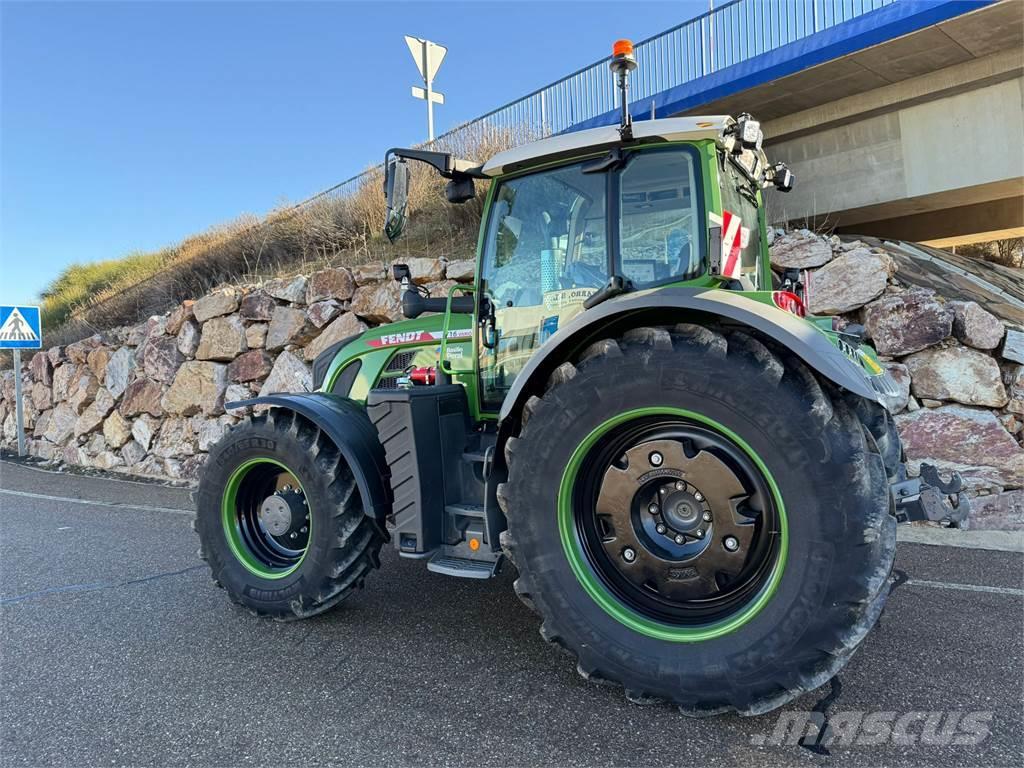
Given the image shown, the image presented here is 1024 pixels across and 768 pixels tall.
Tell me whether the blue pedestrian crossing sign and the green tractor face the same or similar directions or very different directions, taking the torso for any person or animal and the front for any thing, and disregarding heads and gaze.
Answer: very different directions

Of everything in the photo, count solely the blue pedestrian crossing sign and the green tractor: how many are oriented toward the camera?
1

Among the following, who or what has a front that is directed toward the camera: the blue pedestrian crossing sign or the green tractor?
the blue pedestrian crossing sign

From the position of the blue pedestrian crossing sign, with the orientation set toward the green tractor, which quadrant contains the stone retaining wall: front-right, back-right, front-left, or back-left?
front-left

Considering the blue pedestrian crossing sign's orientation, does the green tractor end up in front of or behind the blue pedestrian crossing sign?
in front

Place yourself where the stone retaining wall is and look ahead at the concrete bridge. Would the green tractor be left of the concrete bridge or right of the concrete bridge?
right

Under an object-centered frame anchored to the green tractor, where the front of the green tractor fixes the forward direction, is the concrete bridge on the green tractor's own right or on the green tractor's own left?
on the green tractor's own right

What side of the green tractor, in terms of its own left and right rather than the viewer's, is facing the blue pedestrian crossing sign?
front

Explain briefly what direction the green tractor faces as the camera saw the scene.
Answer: facing away from the viewer and to the left of the viewer

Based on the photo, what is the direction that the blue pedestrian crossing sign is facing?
toward the camera
